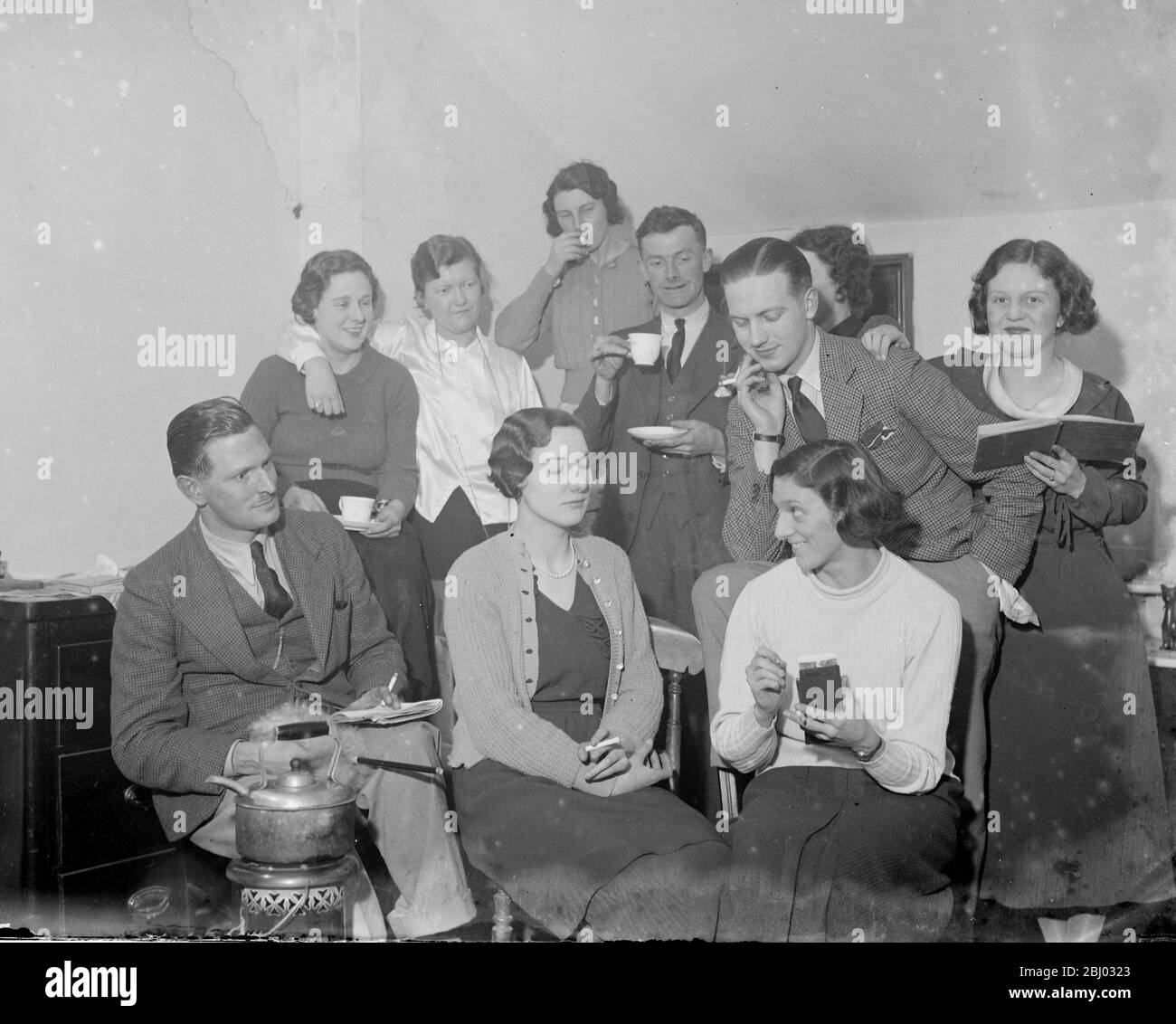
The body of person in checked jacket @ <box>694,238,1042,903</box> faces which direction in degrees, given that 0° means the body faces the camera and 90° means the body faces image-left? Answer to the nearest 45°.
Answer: approximately 45°

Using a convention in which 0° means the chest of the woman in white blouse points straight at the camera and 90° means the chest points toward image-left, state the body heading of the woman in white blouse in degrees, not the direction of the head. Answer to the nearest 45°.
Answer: approximately 0°

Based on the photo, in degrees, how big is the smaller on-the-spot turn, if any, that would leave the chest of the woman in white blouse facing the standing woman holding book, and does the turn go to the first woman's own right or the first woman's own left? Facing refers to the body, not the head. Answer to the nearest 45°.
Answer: approximately 90° to the first woman's own left

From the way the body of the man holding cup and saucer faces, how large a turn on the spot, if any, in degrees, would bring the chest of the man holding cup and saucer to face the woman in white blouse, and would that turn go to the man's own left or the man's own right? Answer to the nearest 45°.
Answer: approximately 90° to the man's own right

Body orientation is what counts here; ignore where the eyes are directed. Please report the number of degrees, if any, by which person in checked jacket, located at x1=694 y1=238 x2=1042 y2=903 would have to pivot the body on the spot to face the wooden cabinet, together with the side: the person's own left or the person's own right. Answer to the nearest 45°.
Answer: approximately 45° to the person's own right

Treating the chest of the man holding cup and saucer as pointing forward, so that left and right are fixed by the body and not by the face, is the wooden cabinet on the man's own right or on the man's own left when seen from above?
on the man's own right

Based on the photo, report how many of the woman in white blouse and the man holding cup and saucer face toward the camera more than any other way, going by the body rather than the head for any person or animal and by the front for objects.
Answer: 2
